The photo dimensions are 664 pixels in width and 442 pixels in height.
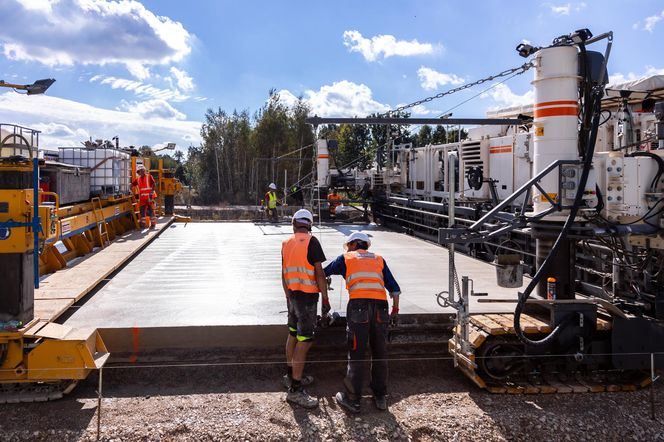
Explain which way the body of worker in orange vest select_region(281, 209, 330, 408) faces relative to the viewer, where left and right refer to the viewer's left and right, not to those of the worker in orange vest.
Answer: facing away from the viewer and to the right of the viewer

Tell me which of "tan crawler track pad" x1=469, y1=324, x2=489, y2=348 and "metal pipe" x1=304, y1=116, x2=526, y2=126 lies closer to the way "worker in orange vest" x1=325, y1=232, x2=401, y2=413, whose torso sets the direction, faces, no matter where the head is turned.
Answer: the metal pipe

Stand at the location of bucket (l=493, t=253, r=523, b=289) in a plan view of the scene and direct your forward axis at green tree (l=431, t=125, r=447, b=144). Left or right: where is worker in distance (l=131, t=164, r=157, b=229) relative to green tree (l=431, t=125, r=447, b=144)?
left

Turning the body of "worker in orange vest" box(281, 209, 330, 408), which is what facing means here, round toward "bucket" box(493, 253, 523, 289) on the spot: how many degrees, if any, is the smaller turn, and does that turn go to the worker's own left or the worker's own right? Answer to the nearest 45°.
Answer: approximately 45° to the worker's own right

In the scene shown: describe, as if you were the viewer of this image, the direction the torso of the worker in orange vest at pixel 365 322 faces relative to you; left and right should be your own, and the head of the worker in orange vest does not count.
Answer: facing away from the viewer and to the left of the viewer

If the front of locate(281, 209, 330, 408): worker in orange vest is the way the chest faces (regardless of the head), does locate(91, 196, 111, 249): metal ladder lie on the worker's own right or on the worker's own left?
on the worker's own left

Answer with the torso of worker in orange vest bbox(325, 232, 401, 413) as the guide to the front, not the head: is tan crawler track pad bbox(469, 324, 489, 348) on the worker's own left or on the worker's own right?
on the worker's own right

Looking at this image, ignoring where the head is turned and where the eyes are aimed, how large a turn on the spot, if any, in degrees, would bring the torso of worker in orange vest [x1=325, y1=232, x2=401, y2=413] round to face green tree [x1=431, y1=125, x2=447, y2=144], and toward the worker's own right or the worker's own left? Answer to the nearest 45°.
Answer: approximately 45° to the worker's own right

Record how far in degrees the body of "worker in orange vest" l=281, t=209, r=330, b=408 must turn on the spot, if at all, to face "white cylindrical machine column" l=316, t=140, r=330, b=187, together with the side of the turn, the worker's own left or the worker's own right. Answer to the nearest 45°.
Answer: approximately 45° to the worker's own left
